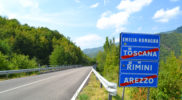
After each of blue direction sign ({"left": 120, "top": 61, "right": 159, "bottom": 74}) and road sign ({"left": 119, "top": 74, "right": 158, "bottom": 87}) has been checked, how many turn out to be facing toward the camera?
2

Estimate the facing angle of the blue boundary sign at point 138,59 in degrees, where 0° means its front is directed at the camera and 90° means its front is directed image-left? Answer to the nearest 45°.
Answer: approximately 0°

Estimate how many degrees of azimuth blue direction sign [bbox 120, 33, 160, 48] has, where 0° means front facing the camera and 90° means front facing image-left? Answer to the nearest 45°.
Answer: approximately 0°
